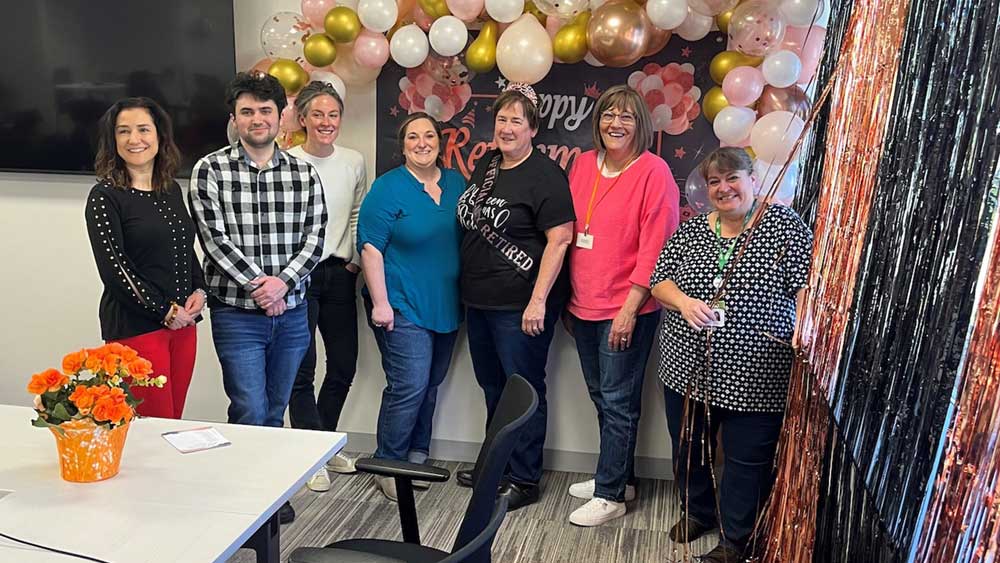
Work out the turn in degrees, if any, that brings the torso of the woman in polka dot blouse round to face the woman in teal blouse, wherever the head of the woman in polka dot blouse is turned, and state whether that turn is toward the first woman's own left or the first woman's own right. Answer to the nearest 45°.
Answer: approximately 45° to the first woman's own right

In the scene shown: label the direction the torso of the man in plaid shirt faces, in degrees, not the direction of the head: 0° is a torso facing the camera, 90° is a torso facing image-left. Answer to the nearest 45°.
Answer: approximately 0°

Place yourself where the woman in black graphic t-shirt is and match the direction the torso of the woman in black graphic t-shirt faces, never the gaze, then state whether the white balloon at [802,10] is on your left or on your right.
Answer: on your left

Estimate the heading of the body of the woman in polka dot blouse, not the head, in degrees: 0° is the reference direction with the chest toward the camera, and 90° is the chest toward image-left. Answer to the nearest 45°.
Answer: approximately 45°

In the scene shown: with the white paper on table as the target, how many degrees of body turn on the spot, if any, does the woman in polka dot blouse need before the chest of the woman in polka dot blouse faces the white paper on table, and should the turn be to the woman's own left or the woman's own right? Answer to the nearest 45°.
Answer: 0° — they already face it

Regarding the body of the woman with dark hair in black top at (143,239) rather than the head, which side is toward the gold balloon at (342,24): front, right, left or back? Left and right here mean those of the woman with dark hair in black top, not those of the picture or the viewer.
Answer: left

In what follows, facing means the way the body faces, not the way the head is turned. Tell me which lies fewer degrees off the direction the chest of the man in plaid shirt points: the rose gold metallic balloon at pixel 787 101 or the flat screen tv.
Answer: the rose gold metallic balloon
